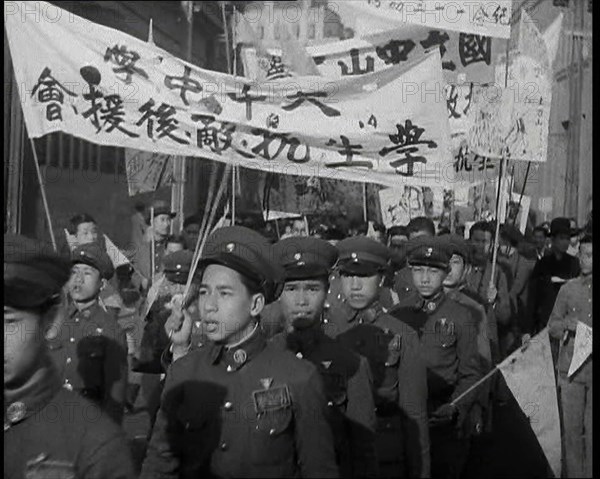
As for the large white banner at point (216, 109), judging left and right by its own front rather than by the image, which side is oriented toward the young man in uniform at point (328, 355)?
front

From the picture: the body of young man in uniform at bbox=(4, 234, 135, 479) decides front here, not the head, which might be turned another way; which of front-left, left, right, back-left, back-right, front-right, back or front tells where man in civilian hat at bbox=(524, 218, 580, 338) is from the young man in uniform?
back

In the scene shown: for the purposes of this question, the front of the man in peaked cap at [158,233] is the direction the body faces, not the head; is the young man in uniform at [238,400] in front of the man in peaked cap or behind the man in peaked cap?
in front

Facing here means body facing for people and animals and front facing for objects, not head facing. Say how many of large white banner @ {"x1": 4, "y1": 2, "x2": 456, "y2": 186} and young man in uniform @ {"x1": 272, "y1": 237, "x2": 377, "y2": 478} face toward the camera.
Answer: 2

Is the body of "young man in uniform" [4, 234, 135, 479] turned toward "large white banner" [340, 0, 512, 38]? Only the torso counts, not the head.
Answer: no

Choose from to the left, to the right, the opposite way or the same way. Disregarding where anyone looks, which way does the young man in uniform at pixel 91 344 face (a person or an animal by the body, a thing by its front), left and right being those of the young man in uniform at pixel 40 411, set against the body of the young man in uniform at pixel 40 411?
the same way

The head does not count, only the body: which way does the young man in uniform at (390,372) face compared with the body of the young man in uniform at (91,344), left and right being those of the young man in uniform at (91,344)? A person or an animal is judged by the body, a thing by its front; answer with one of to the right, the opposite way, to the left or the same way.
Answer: the same way

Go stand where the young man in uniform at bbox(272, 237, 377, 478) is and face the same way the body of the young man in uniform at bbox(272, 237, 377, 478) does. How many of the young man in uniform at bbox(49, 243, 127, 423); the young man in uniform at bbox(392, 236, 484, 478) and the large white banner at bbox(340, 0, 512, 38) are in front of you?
0

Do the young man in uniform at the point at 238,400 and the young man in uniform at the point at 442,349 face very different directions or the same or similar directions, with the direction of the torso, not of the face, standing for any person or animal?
same or similar directions

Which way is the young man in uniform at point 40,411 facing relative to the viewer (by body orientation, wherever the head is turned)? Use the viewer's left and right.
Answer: facing the viewer and to the left of the viewer

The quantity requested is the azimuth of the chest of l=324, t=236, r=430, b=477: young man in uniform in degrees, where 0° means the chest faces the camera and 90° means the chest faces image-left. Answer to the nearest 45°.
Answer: approximately 45°

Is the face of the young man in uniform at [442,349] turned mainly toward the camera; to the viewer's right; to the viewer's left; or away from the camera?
toward the camera
